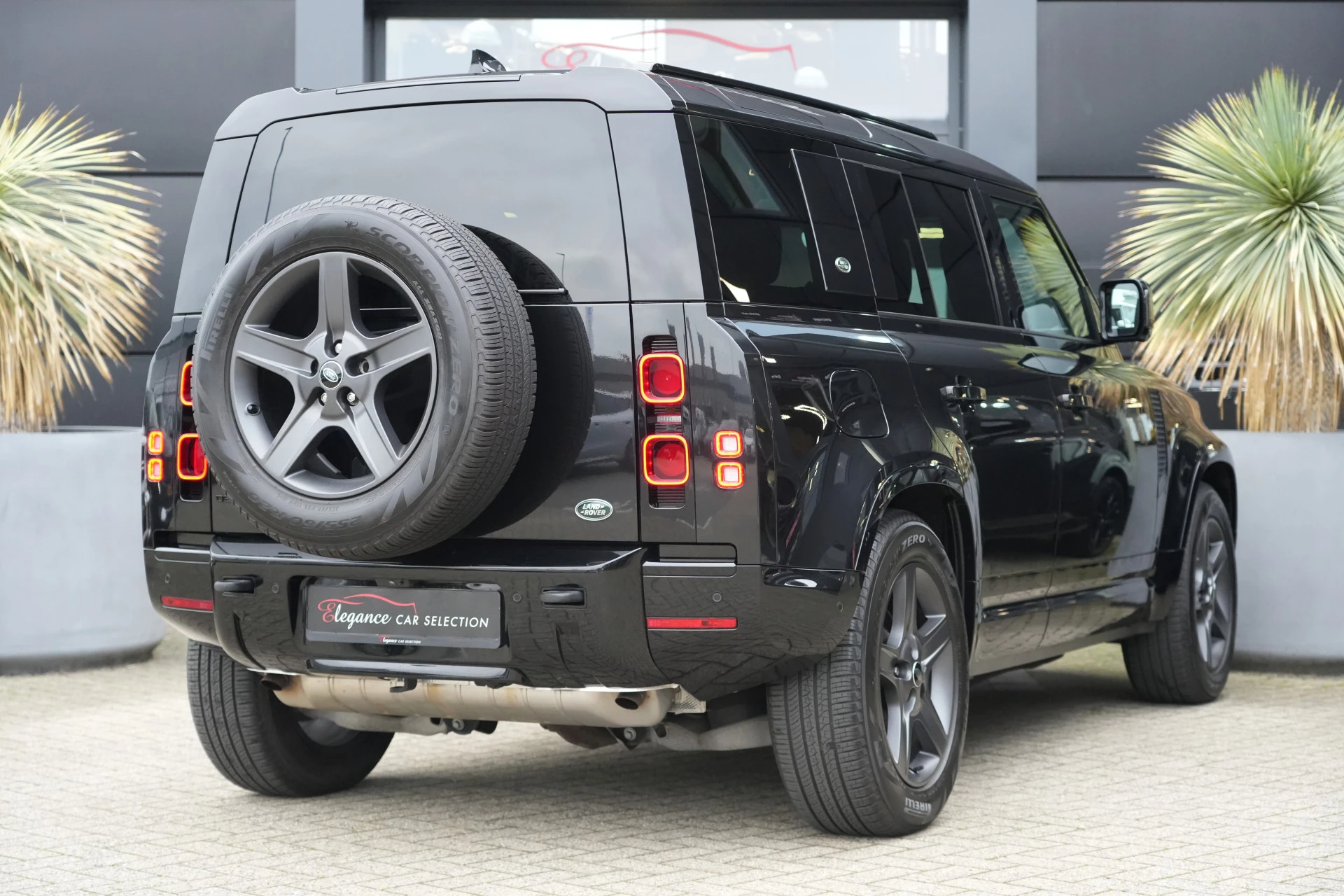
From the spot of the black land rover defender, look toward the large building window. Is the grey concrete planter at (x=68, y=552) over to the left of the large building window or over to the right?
left

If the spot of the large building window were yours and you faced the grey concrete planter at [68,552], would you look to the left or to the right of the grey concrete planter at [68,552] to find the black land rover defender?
left

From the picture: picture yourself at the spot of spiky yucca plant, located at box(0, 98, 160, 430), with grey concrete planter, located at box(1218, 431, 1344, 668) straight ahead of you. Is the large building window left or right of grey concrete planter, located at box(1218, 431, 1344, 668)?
left

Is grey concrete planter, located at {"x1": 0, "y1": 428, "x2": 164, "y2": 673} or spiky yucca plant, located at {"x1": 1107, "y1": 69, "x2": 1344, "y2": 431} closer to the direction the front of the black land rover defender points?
the spiky yucca plant

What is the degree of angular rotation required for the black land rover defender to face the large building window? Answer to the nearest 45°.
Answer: approximately 45° to its left

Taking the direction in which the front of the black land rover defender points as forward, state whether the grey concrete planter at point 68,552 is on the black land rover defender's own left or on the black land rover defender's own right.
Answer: on the black land rover defender's own left

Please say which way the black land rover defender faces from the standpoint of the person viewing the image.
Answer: facing away from the viewer and to the right of the viewer

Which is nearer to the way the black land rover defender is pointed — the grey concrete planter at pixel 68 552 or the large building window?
the large building window

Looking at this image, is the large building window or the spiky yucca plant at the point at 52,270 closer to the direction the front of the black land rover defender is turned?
the large building window

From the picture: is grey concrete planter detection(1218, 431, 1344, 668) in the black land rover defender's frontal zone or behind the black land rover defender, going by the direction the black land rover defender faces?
frontal zone

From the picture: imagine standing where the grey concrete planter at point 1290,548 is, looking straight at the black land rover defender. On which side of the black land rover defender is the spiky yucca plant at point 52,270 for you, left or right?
right

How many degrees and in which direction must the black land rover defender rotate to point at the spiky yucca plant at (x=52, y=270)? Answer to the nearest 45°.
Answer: approximately 90° to its left

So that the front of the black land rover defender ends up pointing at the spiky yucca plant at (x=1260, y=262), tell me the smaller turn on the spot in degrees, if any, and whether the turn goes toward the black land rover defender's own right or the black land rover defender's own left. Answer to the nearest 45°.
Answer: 0° — it already faces it
